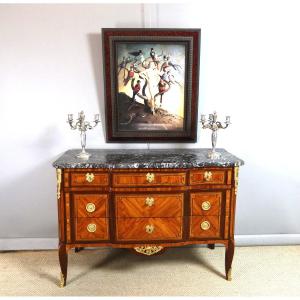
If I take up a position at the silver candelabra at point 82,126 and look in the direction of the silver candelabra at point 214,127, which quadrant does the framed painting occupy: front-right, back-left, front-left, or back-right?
front-left

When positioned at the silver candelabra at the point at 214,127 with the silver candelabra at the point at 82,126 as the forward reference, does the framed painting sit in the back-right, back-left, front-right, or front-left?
front-right

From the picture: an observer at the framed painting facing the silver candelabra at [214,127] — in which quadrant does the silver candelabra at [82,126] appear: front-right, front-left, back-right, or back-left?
back-right

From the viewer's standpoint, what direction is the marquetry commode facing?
toward the camera

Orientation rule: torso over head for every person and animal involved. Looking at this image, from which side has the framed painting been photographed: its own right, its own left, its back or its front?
front

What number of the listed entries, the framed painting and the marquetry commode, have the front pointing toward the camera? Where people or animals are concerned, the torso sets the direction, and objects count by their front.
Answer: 2

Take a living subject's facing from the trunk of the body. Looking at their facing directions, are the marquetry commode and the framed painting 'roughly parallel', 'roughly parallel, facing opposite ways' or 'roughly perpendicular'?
roughly parallel
